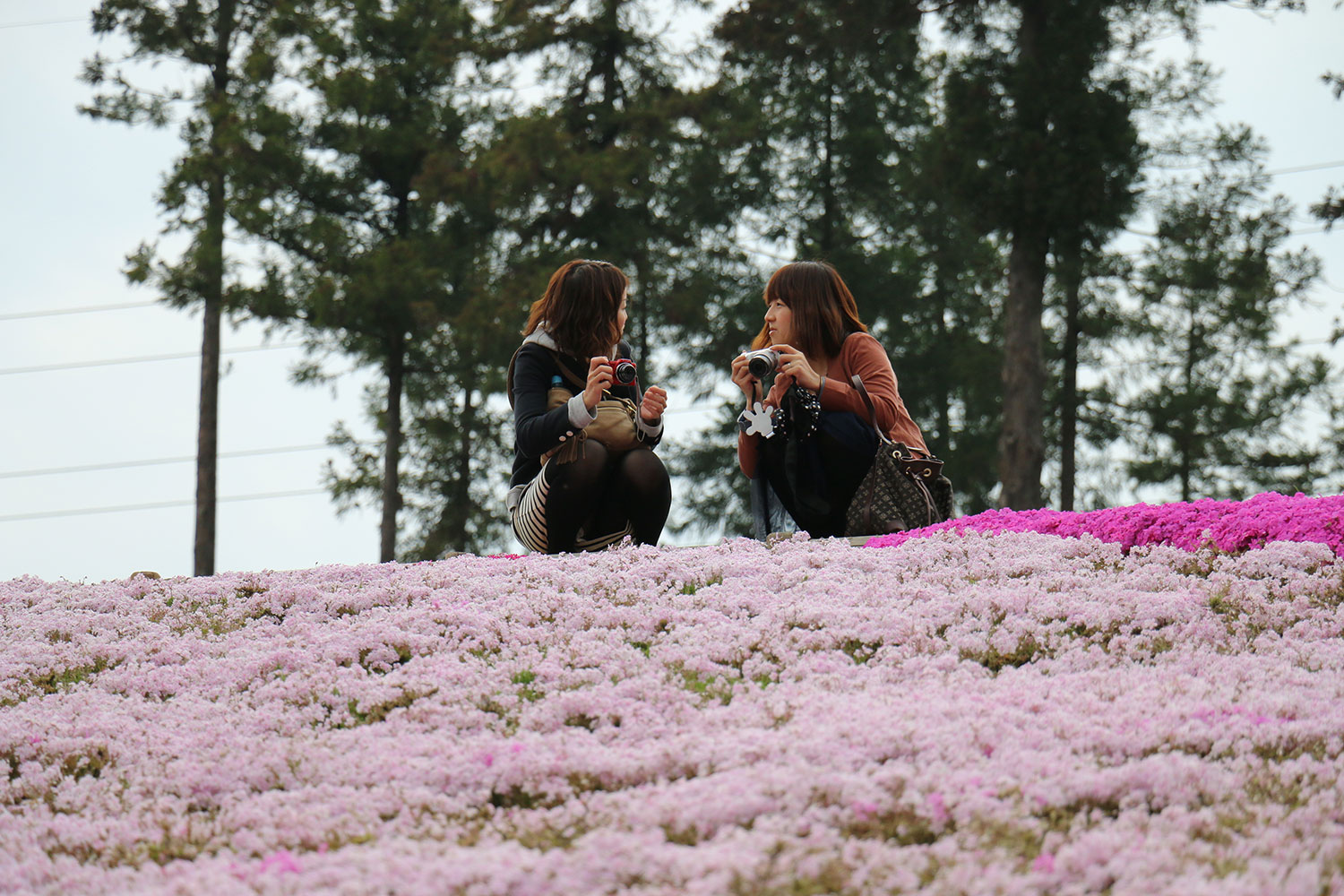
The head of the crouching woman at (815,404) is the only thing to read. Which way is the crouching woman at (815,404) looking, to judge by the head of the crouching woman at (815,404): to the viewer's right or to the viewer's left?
to the viewer's left

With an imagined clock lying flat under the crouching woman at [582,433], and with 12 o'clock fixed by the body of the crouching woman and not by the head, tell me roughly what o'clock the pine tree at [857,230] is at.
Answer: The pine tree is roughly at 8 o'clock from the crouching woman.

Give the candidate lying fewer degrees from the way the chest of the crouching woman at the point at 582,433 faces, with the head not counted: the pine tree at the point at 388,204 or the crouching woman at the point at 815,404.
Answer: the crouching woman

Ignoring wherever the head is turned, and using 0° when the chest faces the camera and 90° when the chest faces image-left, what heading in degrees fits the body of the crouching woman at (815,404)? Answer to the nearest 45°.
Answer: approximately 45°

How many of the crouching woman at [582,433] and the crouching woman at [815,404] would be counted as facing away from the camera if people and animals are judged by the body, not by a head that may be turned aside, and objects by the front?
0

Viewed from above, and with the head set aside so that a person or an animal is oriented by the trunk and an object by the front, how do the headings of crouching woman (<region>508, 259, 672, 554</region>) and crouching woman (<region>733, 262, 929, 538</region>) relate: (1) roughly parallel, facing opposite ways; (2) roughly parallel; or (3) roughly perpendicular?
roughly perpendicular

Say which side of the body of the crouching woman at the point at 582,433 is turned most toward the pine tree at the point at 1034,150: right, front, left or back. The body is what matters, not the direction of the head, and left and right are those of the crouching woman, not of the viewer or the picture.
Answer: left

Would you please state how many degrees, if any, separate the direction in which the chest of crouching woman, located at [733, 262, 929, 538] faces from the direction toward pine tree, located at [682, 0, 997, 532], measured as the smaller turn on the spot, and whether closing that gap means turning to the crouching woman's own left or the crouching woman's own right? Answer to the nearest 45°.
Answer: approximately 135° to the crouching woman's own right

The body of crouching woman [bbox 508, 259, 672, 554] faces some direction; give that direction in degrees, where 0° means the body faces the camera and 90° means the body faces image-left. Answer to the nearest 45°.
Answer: approximately 315°

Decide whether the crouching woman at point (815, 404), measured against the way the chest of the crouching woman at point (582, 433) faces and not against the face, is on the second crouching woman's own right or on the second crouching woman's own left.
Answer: on the second crouching woman's own left
